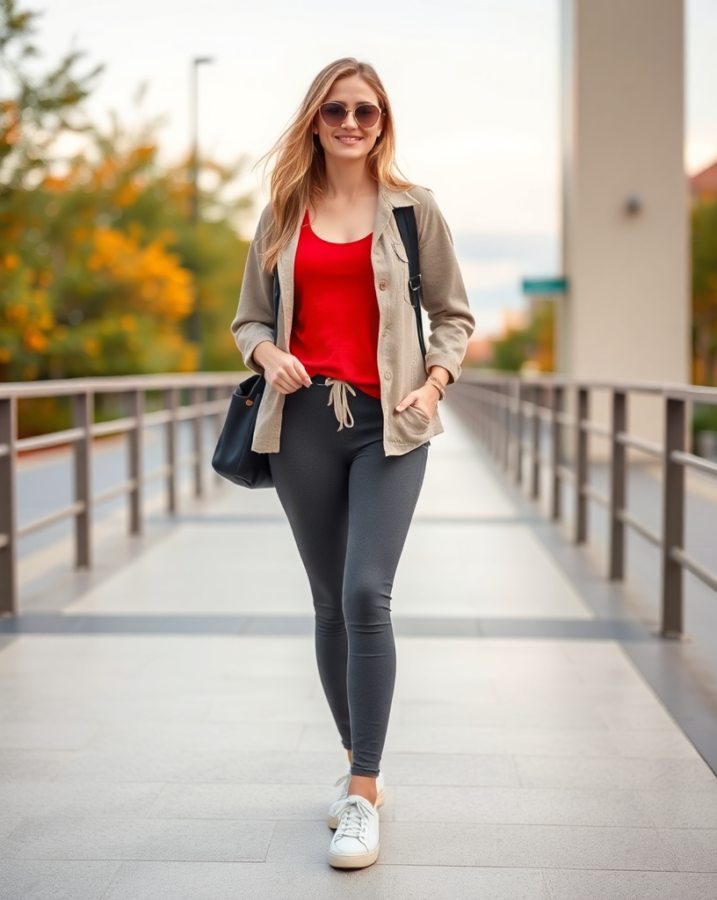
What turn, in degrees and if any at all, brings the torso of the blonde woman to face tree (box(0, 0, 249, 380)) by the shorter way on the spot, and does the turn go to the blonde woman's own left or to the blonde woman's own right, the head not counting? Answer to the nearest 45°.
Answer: approximately 180°

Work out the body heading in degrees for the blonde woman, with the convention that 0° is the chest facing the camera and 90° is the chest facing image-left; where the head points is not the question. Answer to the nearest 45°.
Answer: approximately 0°

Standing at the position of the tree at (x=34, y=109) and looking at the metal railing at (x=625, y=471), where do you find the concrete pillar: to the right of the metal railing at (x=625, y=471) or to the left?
left

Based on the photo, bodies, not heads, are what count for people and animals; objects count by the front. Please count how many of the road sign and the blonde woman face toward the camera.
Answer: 2

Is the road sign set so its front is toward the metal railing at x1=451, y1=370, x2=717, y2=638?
yes

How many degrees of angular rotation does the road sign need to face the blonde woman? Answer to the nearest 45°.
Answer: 0° — it already faces them

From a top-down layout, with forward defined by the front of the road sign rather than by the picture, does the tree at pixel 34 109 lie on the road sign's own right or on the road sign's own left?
on the road sign's own right

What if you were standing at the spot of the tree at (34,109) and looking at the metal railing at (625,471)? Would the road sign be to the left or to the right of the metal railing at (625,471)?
left
